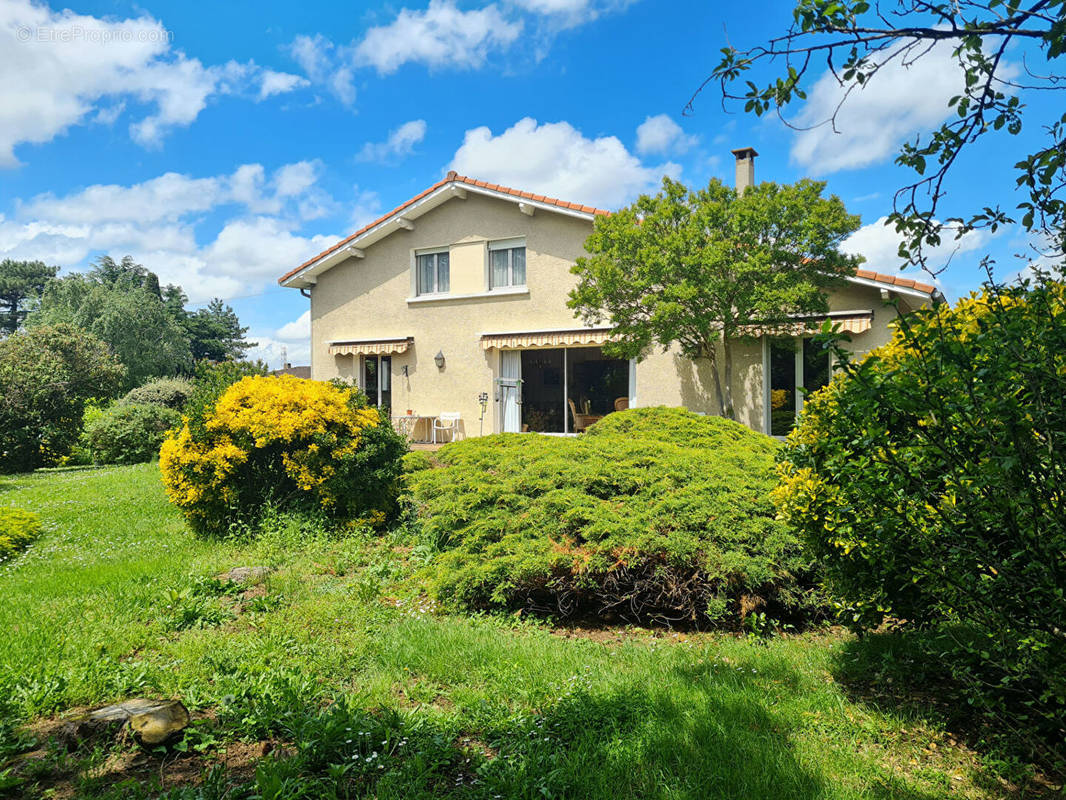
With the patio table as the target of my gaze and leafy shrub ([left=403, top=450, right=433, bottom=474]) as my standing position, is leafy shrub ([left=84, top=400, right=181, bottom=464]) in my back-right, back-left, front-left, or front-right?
front-left

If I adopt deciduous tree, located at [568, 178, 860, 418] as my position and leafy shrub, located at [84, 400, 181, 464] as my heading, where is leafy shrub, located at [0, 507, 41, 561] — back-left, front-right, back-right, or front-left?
front-left

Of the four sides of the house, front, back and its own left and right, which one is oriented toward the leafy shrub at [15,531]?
front

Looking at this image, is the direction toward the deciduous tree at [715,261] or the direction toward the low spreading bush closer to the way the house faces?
the low spreading bush

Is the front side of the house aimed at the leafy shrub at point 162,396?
no

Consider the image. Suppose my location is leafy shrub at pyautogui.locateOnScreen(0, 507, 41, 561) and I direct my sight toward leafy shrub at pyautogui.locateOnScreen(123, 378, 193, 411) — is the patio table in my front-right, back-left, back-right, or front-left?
front-right
